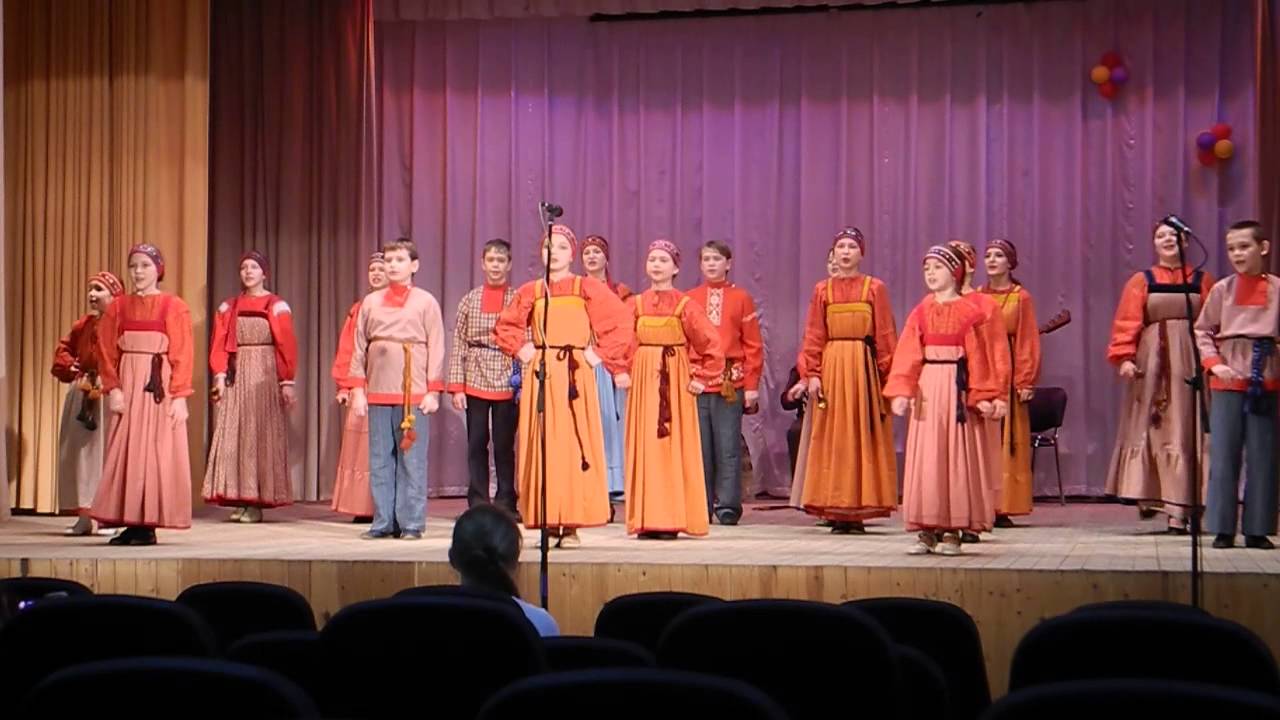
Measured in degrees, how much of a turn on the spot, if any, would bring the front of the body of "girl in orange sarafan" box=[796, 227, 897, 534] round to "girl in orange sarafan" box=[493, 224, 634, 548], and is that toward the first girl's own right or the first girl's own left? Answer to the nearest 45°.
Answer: approximately 45° to the first girl's own right

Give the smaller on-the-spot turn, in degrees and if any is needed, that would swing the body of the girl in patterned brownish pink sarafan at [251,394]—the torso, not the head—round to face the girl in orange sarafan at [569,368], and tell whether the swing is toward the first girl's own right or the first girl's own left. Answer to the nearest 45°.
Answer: approximately 45° to the first girl's own left

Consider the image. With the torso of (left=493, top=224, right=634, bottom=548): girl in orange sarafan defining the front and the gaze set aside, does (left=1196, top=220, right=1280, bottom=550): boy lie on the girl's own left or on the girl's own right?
on the girl's own left

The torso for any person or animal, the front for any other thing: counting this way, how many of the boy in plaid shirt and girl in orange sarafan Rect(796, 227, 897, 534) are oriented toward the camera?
2

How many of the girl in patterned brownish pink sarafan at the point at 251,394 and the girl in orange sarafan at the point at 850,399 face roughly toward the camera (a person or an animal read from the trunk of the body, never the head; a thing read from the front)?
2

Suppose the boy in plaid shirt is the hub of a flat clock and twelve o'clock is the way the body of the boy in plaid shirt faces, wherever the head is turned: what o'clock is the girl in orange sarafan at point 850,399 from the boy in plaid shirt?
The girl in orange sarafan is roughly at 10 o'clock from the boy in plaid shirt.

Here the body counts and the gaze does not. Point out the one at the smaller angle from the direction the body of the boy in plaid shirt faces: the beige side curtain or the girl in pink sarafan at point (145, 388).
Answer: the girl in pink sarafan
